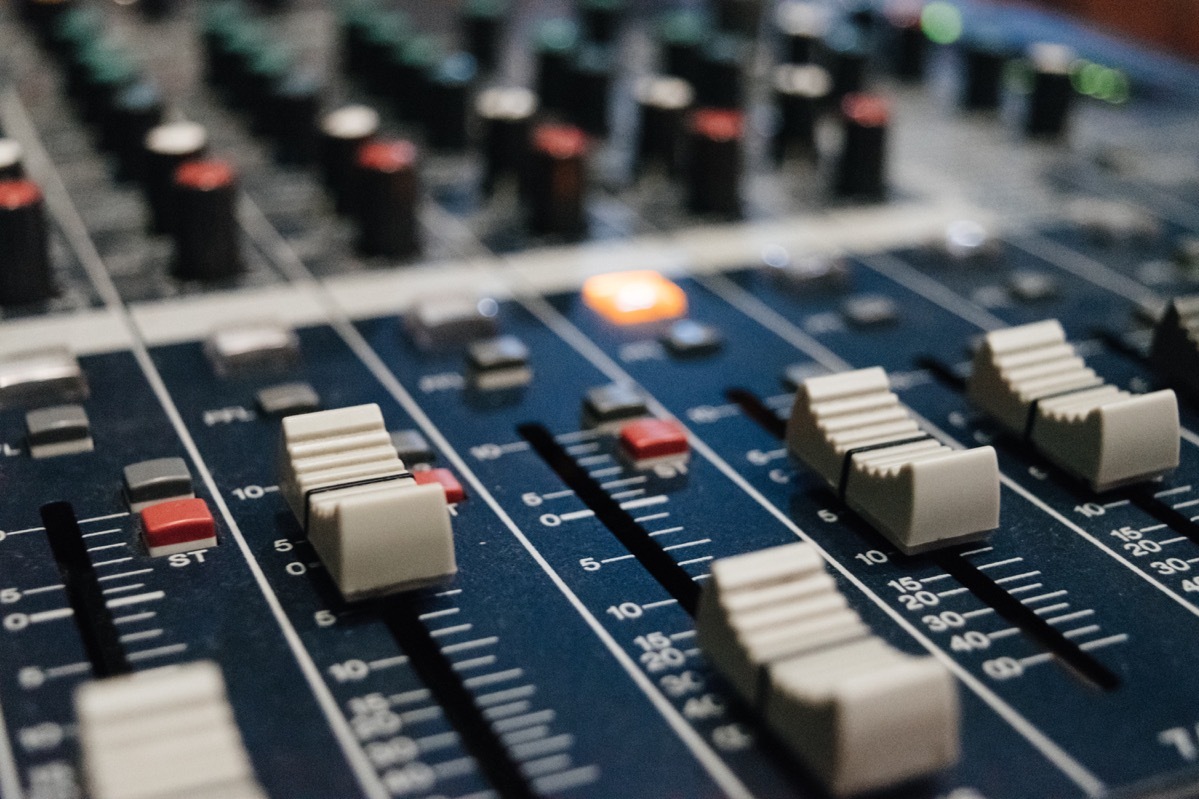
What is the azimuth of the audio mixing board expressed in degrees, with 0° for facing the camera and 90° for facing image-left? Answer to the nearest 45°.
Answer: approximately 315°
